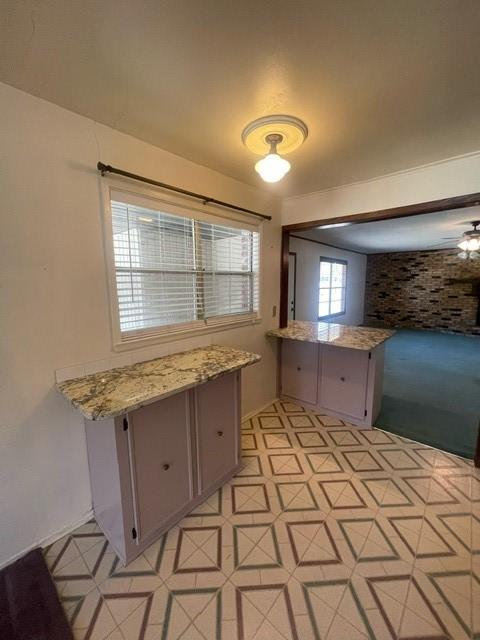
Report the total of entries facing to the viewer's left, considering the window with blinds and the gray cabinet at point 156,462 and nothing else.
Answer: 0

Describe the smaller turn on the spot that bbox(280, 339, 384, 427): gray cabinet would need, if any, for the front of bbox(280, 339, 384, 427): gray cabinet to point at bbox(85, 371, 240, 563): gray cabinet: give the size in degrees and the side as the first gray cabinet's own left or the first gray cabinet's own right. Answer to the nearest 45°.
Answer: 0° — it already faces it

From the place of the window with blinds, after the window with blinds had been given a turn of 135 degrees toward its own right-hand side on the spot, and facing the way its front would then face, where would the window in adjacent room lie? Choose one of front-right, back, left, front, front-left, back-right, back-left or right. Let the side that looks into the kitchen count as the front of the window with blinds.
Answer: back-right

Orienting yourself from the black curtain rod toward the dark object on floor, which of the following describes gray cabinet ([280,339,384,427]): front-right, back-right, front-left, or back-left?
back-left

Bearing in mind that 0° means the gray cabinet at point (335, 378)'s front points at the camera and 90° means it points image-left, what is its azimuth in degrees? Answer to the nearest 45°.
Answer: approximately 45°

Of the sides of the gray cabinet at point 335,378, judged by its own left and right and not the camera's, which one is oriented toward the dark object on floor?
front

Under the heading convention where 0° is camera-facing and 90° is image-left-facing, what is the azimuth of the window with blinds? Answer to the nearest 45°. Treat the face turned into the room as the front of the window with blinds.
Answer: approximately 315°

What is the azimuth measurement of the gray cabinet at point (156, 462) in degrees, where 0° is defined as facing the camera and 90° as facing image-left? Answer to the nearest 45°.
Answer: approximately 315°

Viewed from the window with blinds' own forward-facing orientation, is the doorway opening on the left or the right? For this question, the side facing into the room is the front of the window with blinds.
on its left
